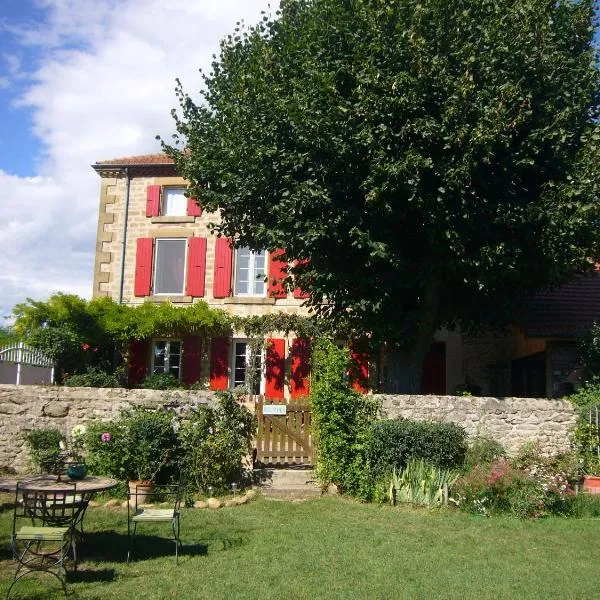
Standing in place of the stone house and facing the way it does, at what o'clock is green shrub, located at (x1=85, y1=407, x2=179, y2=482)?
The green shrub is roughly at 12 o'clock from the stone house.

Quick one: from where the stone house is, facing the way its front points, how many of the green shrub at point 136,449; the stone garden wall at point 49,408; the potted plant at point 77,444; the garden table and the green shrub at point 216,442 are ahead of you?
5

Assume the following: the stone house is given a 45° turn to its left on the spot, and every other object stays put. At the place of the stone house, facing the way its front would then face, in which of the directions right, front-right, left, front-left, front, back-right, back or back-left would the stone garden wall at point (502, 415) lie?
front

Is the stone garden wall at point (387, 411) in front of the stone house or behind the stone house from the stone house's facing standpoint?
in front

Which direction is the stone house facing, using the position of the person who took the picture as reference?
facing the viewer

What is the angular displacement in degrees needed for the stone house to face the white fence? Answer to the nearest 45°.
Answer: approximately 45° to its right

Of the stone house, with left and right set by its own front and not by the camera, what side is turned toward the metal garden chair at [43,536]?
front
